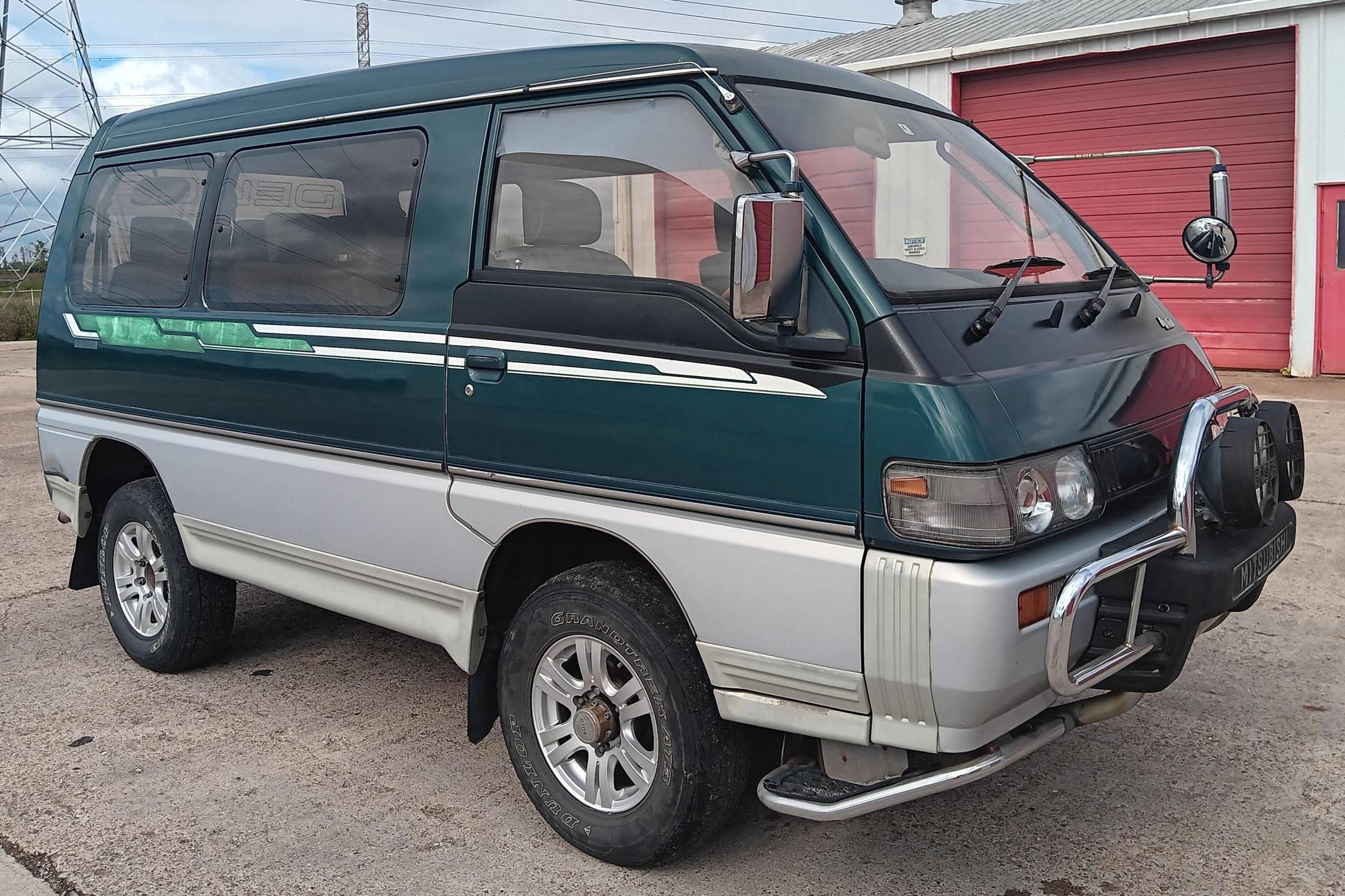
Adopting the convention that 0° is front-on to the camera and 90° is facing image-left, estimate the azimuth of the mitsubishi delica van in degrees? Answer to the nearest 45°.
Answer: approximately 315°
